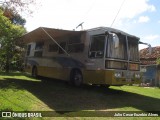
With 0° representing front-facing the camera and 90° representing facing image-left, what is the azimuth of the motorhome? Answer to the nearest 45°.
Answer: approximately 315°
